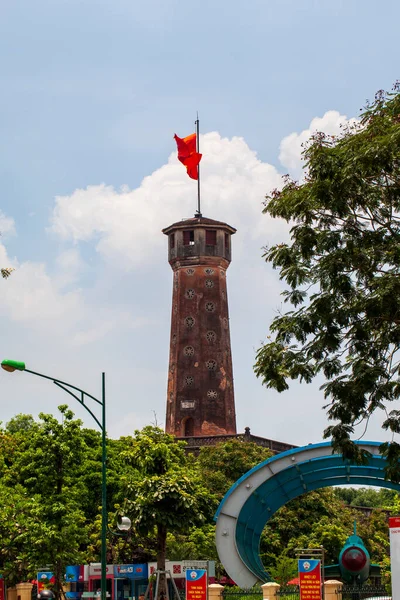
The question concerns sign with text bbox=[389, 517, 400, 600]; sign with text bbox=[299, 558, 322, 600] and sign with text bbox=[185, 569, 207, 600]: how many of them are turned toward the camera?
3

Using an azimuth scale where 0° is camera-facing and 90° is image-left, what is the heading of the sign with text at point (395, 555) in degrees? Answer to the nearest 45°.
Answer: approximately 0°

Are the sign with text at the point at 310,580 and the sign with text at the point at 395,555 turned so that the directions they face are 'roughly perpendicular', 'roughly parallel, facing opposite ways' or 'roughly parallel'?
roughly parallel

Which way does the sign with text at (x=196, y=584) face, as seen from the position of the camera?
facing the viewer

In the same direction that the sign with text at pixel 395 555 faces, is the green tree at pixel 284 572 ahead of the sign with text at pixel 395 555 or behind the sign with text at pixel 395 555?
behind

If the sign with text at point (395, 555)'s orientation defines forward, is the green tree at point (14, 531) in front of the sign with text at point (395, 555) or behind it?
behind

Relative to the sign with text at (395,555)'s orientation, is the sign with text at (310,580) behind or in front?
behind

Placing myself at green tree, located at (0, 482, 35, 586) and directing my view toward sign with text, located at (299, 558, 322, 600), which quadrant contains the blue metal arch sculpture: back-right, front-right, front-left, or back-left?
front-left

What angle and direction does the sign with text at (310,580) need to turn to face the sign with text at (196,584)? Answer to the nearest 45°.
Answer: approximately 135° to its right

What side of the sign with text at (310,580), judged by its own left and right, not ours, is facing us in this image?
front

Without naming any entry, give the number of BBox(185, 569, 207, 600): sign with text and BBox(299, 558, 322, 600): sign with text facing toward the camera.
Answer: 2
